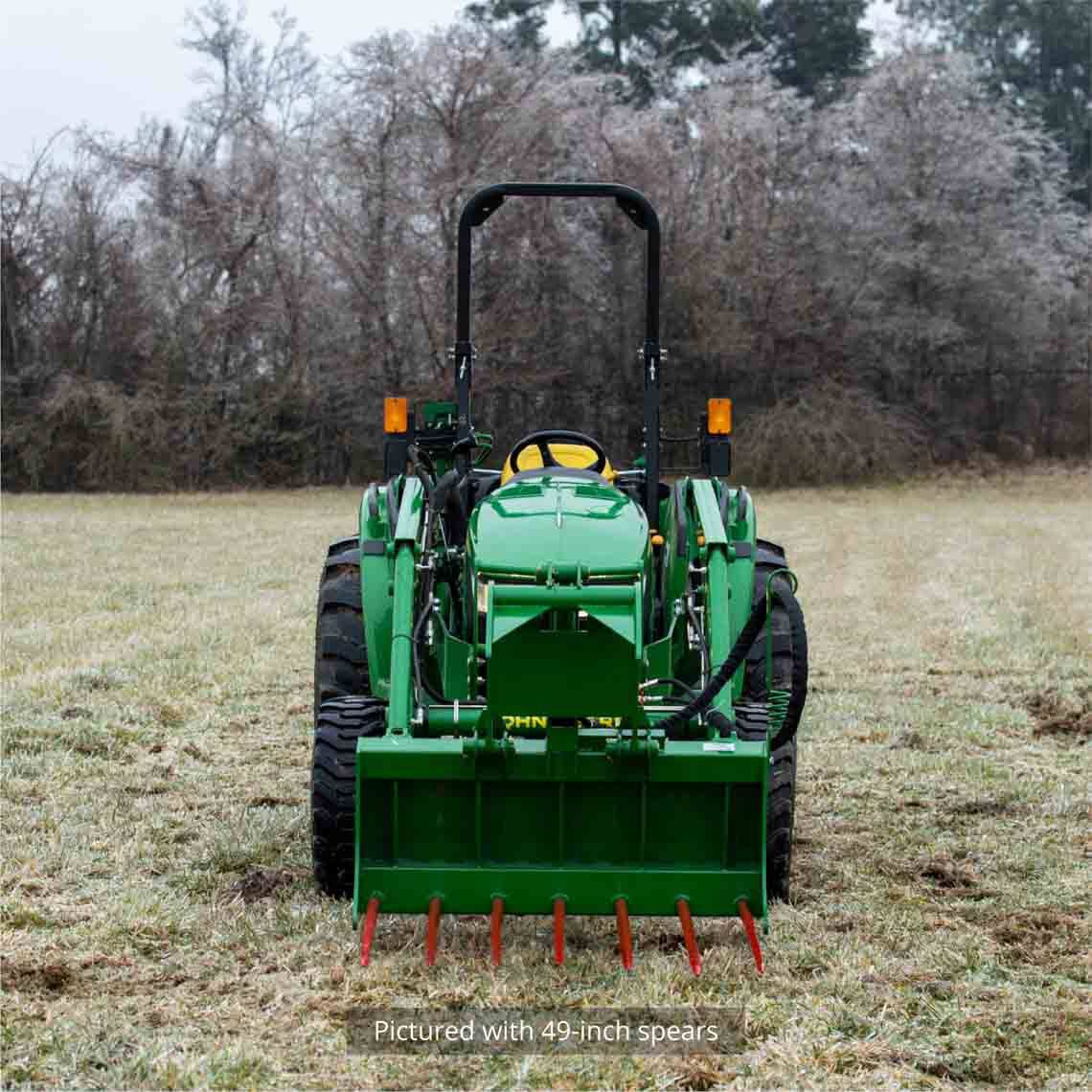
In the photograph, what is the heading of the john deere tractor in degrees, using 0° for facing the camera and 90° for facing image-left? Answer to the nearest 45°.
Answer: approximately 0°
